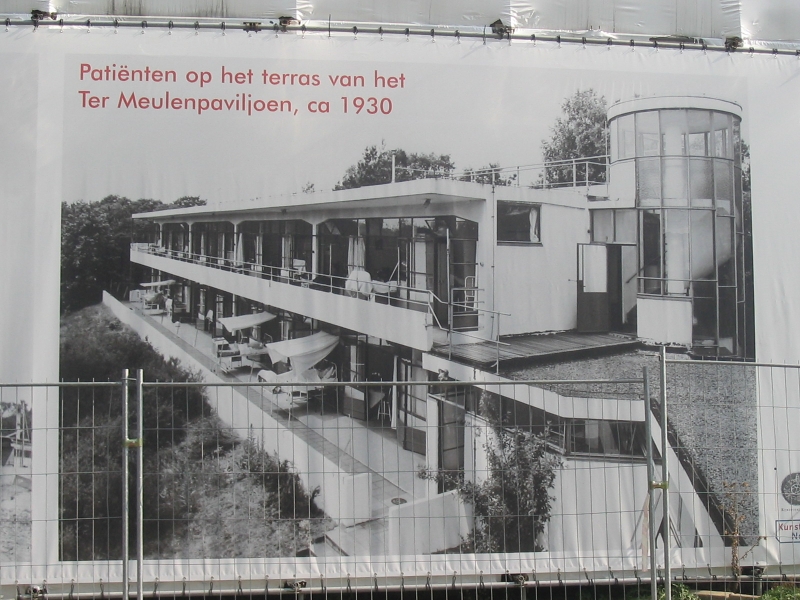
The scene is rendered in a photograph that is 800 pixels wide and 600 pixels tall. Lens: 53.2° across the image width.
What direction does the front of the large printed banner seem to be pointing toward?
toward the camera
